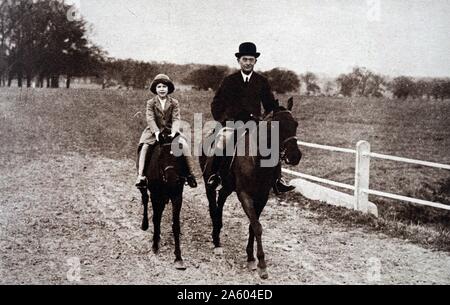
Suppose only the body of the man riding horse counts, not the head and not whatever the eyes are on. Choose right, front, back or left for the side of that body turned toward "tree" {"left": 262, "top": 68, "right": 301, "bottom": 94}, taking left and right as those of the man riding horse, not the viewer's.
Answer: back

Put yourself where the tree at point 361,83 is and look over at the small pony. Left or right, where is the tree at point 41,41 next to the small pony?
right

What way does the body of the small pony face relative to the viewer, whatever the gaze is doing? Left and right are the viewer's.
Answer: facing the viewer

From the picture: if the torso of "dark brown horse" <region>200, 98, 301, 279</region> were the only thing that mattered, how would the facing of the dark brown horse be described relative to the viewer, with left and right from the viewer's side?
facing the viewer and to the right of the viewer

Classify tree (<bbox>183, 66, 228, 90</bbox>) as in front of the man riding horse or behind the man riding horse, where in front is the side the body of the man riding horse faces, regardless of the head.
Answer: behind

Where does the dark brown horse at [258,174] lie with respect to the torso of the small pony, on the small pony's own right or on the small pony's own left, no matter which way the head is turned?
on the small pony's own left

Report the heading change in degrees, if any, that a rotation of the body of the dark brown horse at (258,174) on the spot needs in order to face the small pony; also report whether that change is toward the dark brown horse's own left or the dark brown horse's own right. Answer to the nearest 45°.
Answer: approximately 135° to the dark brown horse's own right

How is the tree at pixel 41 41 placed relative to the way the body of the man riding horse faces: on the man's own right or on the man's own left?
on the man's own right

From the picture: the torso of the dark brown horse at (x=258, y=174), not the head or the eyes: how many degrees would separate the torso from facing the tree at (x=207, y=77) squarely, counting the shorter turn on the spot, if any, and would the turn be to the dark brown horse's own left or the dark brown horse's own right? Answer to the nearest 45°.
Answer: approximately 135° to the dark brown horse's own left

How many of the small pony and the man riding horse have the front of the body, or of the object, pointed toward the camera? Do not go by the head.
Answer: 2
